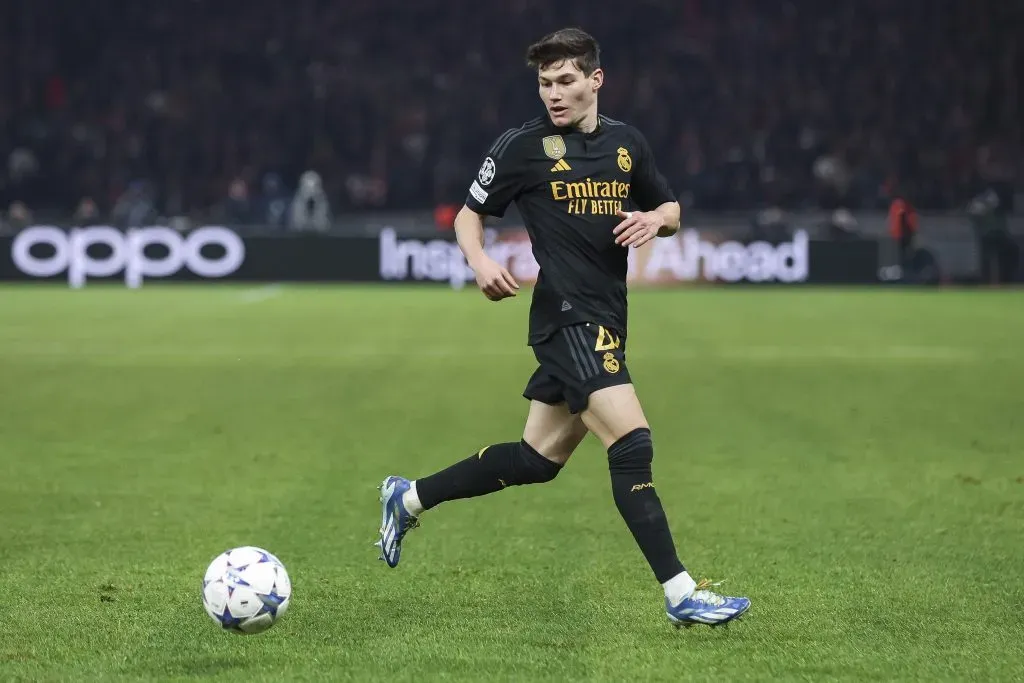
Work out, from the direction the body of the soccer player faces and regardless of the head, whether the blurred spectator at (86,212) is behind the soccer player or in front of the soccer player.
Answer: behind

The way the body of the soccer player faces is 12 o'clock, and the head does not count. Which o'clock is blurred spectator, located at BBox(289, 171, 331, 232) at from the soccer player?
The blurred spectator is roughly at 7 o'clock from the soccer player.

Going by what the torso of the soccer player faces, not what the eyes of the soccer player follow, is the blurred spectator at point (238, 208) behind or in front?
behind

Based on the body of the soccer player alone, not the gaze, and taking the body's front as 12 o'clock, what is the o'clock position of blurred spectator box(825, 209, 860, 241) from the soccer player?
The blurred spectator is roughly at 8 o'clock from the soccer player.

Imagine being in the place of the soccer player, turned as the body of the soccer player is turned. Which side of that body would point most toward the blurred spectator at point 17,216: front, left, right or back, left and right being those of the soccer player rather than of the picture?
back

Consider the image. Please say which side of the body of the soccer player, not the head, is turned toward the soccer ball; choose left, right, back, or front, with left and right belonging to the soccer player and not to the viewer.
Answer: right

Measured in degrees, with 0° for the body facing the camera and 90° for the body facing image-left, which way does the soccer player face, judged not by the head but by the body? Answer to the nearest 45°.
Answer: approximately 315°

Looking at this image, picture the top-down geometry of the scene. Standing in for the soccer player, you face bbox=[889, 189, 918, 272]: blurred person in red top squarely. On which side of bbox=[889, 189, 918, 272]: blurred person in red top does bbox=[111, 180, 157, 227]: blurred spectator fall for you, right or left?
left

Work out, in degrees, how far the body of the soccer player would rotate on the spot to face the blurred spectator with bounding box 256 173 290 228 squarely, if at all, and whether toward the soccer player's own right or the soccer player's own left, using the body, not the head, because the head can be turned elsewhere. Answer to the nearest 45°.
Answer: approximately 135° to the soccer player's own left
